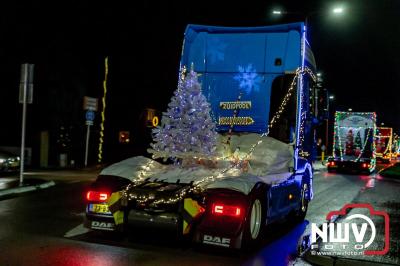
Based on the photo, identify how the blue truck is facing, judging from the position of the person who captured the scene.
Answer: facing away from the viewer and to the right of the viewer

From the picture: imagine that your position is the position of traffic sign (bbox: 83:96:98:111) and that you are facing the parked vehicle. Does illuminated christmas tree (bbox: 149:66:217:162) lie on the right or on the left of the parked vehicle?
left

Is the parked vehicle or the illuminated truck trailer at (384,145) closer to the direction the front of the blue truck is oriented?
the illuminated truck trailer

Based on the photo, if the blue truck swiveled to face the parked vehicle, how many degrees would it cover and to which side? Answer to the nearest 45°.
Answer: approximately 90° to its left
